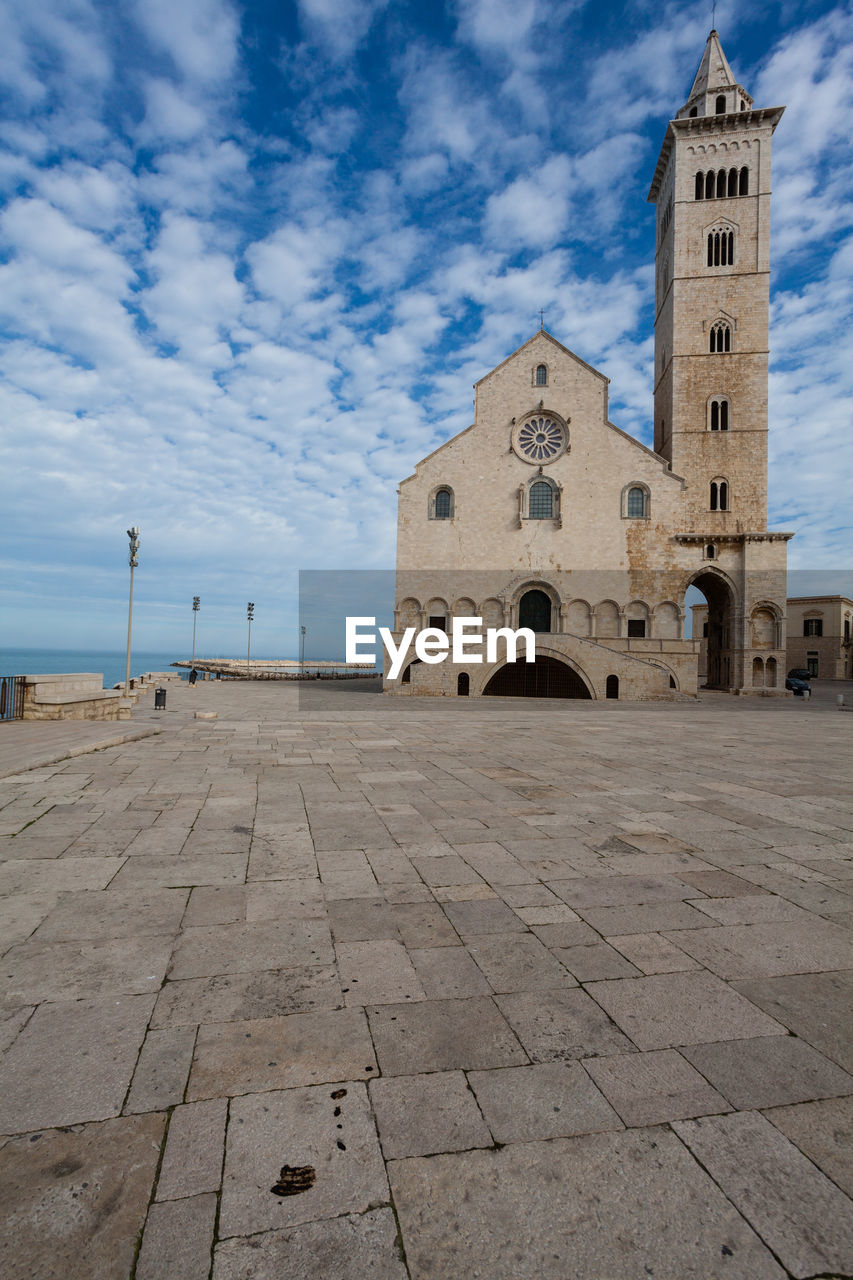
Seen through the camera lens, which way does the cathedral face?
facing the viewer

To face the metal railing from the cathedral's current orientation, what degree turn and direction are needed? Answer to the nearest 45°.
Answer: approximately 45° to its right
